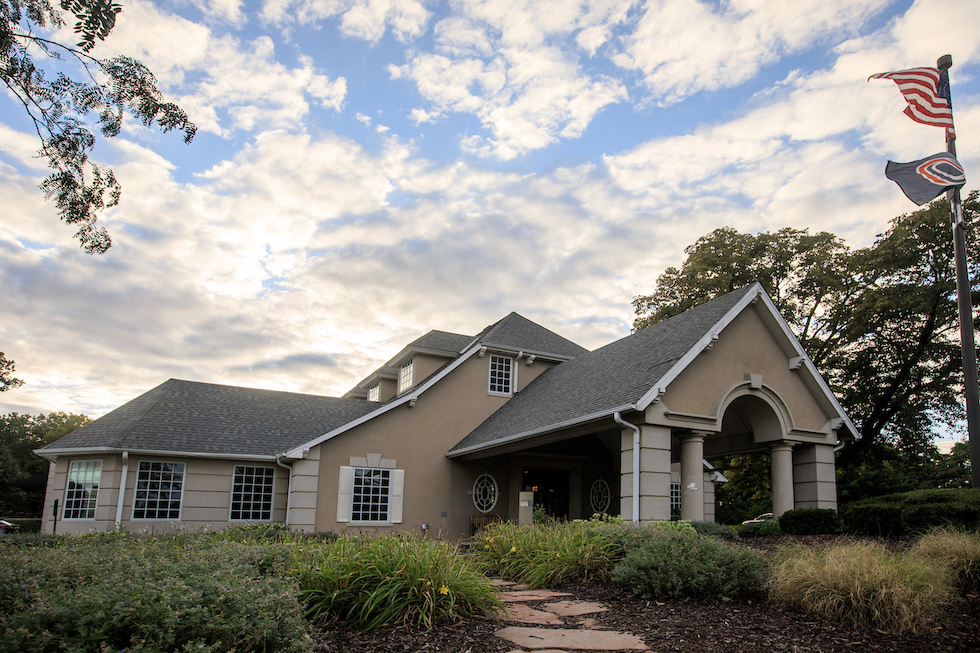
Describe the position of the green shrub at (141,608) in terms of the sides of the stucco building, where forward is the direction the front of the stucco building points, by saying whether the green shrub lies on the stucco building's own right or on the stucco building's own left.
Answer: on the stucco building's own right

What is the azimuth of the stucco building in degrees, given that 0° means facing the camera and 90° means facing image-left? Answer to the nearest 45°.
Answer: approximately 315°
